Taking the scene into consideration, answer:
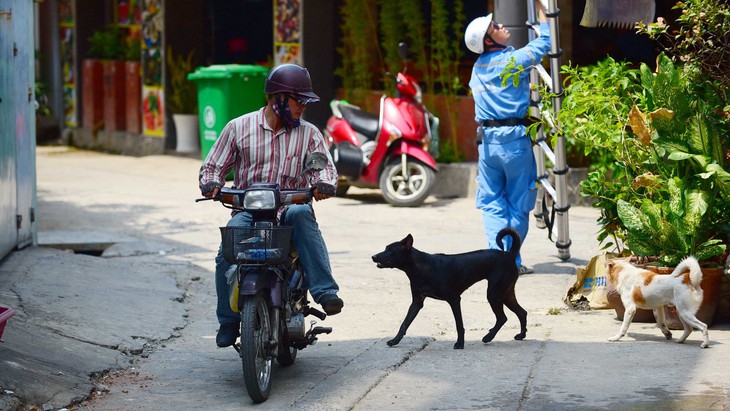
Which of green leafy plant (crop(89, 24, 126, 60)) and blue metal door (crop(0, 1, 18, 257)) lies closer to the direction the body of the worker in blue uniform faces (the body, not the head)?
the green leafy plant

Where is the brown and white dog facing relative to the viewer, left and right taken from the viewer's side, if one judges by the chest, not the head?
facing to the left of the viewer

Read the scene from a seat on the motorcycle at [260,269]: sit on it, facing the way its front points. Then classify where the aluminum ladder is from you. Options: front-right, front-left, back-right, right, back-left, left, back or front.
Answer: back-left

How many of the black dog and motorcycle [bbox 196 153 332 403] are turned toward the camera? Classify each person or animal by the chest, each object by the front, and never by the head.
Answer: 1

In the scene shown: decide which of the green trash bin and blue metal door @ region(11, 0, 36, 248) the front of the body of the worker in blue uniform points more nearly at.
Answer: the green trash bin

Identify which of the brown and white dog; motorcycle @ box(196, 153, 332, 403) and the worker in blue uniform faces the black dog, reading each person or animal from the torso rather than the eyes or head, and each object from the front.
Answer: the brown and white dog

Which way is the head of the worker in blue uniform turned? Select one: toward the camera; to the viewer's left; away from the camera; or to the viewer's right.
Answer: to the viewer's right

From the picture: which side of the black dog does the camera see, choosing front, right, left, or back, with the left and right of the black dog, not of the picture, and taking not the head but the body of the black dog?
left

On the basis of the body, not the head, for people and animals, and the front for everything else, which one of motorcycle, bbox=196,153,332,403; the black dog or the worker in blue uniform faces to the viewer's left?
the black dog

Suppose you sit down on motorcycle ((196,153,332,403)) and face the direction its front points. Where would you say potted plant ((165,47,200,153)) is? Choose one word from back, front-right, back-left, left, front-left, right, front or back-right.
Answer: back

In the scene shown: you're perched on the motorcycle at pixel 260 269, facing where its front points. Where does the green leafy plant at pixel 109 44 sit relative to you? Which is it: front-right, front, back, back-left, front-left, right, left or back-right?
back

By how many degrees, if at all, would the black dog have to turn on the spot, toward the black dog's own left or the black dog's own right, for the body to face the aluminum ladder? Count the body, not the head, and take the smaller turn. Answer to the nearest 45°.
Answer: approximately 90° to the black dog's own right

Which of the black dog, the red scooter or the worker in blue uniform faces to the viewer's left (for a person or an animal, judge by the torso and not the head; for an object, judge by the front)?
the black dog

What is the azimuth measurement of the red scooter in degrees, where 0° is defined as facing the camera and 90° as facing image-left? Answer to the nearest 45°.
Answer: approximately 315°
